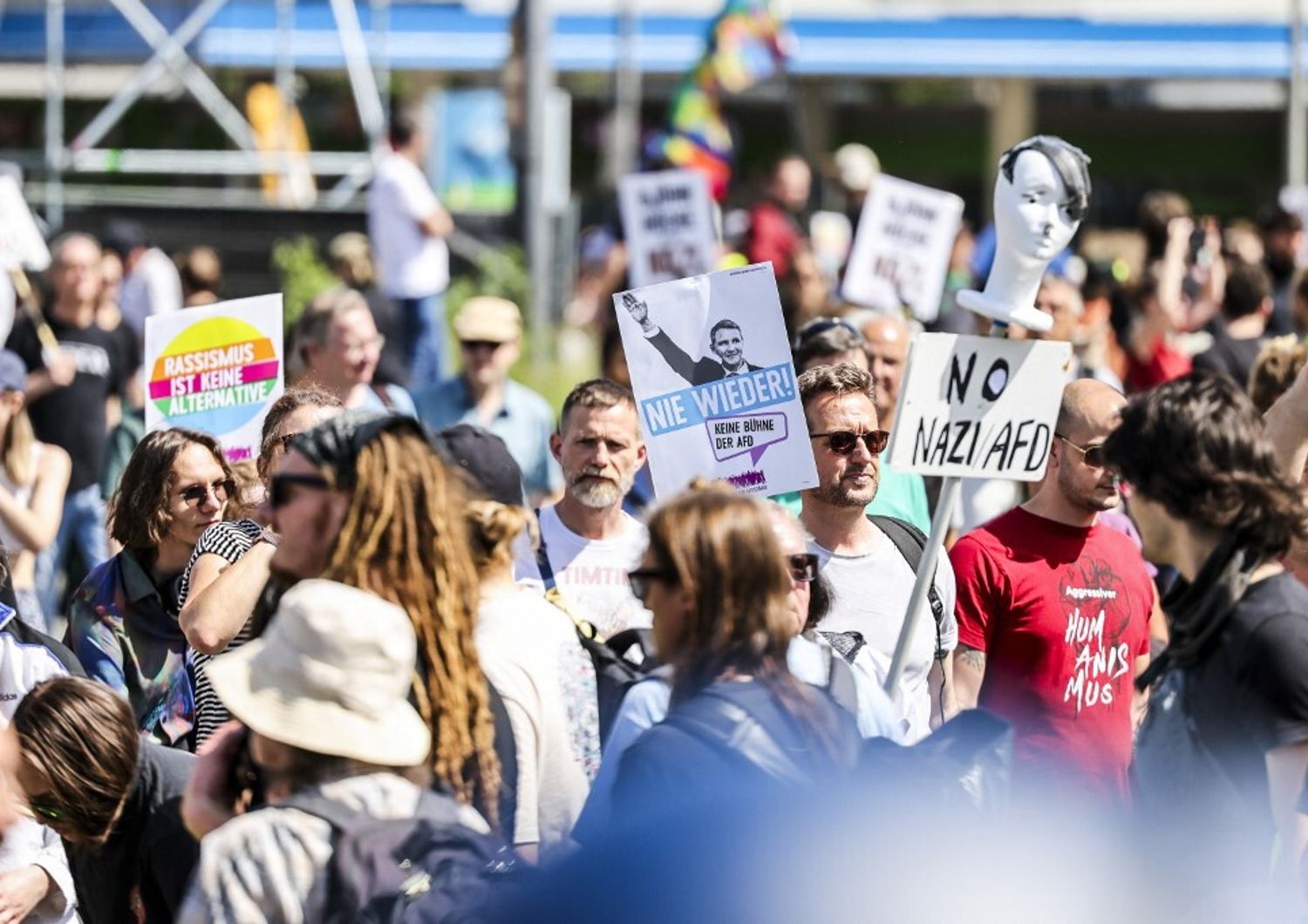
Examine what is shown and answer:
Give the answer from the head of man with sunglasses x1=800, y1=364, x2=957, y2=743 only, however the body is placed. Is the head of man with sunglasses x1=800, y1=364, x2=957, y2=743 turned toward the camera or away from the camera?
toward the camera

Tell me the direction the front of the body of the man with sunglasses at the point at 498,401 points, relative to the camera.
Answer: toward the camera

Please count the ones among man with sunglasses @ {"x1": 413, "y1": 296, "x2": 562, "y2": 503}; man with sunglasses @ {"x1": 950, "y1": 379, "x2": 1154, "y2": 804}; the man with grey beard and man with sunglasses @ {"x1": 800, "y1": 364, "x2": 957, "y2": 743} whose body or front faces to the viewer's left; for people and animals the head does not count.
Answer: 0

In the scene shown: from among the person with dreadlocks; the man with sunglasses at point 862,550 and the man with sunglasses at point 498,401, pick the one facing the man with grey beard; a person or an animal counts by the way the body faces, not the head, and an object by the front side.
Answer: the man with sunglasses at point 498,401

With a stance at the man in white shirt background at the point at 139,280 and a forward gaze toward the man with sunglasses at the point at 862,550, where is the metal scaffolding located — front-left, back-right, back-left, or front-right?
back-left

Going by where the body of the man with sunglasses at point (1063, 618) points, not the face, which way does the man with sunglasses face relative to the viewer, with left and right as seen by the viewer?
facing the viewer and to the right of the viewer

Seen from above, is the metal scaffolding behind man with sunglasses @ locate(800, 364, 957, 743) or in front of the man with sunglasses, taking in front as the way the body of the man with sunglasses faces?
behind

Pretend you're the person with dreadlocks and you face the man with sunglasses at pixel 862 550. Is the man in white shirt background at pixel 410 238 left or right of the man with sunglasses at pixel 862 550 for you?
left

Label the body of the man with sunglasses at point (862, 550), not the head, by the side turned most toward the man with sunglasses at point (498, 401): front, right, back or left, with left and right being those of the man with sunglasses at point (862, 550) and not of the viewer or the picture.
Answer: back

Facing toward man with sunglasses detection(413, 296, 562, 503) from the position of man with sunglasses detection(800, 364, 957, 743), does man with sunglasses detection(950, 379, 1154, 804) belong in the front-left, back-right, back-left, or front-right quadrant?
back-right

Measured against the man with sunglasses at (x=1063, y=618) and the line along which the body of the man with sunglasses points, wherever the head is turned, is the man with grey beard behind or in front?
behind

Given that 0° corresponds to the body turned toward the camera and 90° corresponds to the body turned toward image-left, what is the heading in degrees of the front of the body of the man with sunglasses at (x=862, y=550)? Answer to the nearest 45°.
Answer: approximately 315°

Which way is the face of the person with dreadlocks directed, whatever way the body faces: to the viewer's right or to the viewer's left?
to the viewer's left

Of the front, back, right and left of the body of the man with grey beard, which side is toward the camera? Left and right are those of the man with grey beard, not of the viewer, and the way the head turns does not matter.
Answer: front

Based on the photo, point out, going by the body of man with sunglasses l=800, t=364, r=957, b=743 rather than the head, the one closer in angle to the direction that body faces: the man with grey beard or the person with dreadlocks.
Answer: the person with dreadlocks

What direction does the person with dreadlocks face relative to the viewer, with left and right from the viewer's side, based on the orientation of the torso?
facing to the left of the viewer

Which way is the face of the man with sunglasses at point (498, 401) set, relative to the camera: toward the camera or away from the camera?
toward the camera
